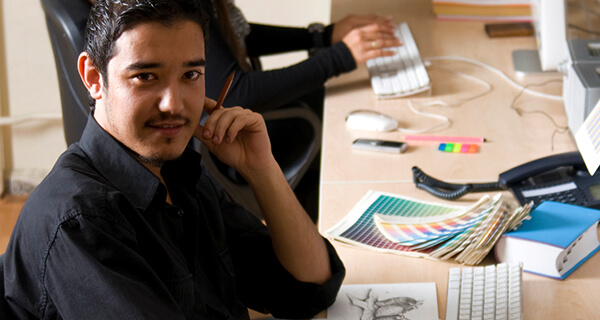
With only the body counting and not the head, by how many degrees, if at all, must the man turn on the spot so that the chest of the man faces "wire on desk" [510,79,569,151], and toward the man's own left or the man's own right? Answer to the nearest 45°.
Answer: approximately 90° to the man's own left

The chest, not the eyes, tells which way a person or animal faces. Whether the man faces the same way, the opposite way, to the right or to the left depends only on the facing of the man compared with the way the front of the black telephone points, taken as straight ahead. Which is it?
the opposite way

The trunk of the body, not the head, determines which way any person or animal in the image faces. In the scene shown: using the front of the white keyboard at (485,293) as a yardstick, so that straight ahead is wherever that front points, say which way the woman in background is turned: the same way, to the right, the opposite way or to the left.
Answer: the opposite way

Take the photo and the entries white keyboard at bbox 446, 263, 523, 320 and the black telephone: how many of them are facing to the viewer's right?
0

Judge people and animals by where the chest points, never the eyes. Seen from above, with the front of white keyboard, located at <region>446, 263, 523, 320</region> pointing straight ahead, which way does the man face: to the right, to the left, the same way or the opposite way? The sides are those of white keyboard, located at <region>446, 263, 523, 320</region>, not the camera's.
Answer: the opposite way

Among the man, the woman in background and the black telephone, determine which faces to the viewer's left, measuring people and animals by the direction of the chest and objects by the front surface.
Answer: the black telephone

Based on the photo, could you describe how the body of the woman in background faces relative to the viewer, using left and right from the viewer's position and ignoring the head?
facing to the right of the viewer

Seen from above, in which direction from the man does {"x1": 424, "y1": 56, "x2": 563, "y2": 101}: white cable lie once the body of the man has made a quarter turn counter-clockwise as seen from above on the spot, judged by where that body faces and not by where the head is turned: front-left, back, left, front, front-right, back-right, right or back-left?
front

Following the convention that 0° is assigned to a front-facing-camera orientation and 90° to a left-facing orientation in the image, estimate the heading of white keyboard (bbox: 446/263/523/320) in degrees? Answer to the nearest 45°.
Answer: approximately 90°

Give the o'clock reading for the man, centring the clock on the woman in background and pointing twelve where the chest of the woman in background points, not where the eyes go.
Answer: The man is roughly at 3 o'clock from the woman in background.

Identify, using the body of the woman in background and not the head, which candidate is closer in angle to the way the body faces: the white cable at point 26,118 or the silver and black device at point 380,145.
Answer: the silver and black device

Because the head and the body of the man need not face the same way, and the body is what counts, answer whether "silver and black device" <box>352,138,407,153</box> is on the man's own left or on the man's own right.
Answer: on the man's own left

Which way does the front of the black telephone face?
to the viewer's left

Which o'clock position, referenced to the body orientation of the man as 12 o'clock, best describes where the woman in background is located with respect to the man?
The woman in background is roughly at 8 o'clock from the man.
